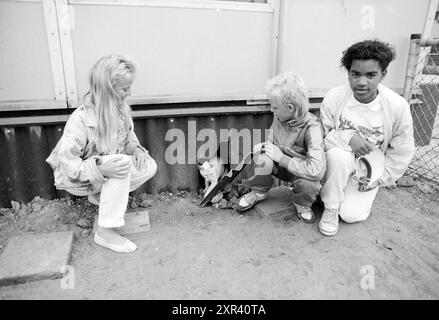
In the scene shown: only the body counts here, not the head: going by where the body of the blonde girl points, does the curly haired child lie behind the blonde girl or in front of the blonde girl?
in front

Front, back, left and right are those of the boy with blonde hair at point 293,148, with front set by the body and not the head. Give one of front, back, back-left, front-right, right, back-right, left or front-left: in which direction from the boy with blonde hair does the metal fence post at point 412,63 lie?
back

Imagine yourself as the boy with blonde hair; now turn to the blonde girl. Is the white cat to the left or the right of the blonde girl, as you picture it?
right

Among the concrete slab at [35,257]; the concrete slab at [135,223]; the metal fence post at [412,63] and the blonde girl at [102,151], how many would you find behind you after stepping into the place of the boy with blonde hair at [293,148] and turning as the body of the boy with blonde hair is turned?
1

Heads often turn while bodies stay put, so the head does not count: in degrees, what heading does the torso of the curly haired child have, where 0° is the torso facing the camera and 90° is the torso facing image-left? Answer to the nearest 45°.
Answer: approximately 0°

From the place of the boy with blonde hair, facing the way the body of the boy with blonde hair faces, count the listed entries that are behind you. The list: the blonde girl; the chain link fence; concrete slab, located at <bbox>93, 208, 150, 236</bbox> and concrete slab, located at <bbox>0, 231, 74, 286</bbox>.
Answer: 1

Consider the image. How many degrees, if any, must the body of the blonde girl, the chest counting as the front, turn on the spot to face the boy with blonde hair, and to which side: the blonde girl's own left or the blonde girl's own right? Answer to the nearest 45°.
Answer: approximately 45° to the blonde girl's own left

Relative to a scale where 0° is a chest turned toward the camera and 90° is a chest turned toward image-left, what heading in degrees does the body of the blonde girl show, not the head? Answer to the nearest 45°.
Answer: approximately 315°

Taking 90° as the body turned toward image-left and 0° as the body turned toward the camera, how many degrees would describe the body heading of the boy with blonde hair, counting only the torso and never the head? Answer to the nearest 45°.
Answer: approximately 45°

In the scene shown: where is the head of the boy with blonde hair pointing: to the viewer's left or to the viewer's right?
to the viewer's left
